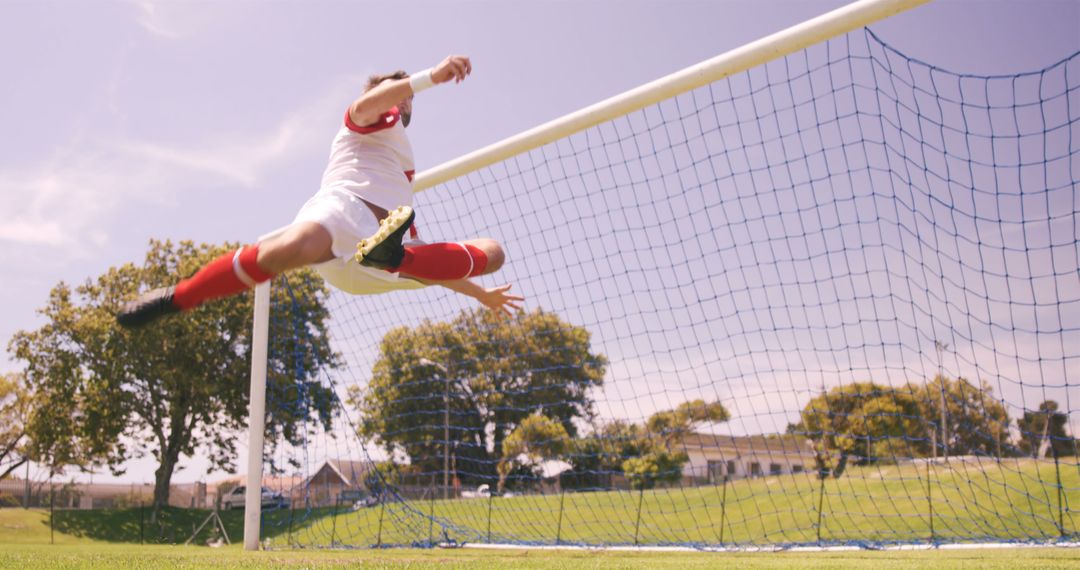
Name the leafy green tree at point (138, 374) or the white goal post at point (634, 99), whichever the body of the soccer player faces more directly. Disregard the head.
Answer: the white goal post

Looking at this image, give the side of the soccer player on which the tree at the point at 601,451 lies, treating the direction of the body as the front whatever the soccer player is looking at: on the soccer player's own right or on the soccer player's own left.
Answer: on the soccer player's own left

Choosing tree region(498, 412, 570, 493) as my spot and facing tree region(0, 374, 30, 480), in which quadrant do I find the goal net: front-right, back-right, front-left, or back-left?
back-left
